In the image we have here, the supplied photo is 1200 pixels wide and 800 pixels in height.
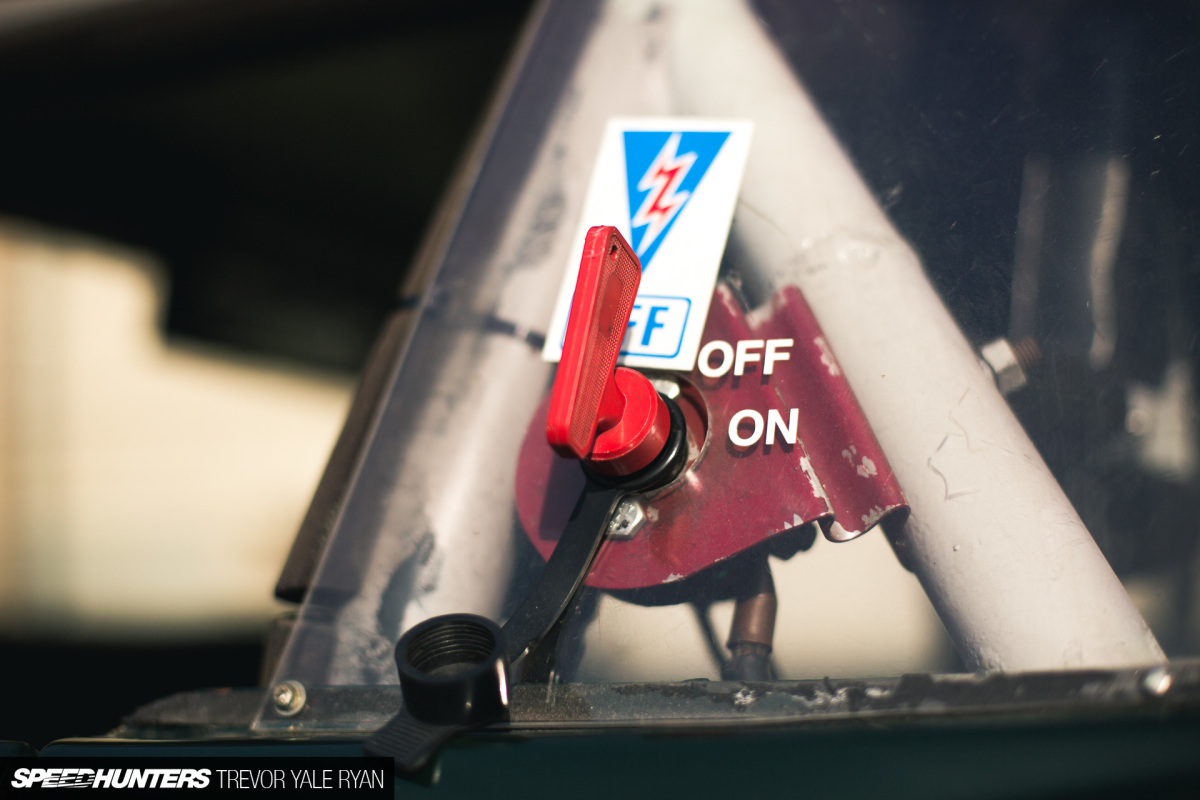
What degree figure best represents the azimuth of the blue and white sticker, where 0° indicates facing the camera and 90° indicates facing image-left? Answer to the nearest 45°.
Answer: approximately 0°

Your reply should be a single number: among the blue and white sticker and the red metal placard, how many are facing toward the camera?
2
